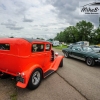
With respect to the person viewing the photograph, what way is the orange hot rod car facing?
facing away from the viewer and to the right of the viewer

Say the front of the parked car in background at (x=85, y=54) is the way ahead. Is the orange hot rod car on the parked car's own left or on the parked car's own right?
on the parked car's own right

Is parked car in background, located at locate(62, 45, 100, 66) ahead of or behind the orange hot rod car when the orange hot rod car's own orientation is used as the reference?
ahead
